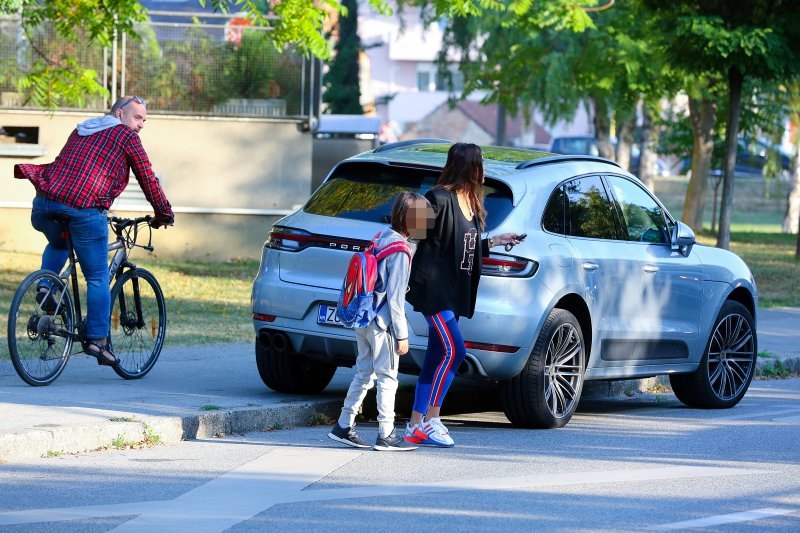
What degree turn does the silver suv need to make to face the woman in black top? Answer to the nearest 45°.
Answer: approximately 180°

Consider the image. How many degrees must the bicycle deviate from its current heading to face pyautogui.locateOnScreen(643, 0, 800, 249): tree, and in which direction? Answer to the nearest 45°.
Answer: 0° — it already faces it

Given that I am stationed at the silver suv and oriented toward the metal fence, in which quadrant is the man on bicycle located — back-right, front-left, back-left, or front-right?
front-left

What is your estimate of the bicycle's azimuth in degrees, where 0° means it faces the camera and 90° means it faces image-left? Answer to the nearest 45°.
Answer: approximately 225°

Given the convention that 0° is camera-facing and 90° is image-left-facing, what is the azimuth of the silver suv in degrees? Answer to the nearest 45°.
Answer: approximately 225°

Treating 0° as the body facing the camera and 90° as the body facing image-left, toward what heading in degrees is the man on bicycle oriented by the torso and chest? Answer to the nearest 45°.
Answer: approximately 225°

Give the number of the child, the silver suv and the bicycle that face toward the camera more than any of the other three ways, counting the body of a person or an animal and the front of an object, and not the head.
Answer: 0

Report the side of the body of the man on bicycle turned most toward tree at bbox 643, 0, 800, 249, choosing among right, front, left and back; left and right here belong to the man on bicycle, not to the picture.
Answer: front

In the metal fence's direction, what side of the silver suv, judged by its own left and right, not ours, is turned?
left

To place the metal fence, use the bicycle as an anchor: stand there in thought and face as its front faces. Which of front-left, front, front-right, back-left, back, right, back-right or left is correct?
front-left
